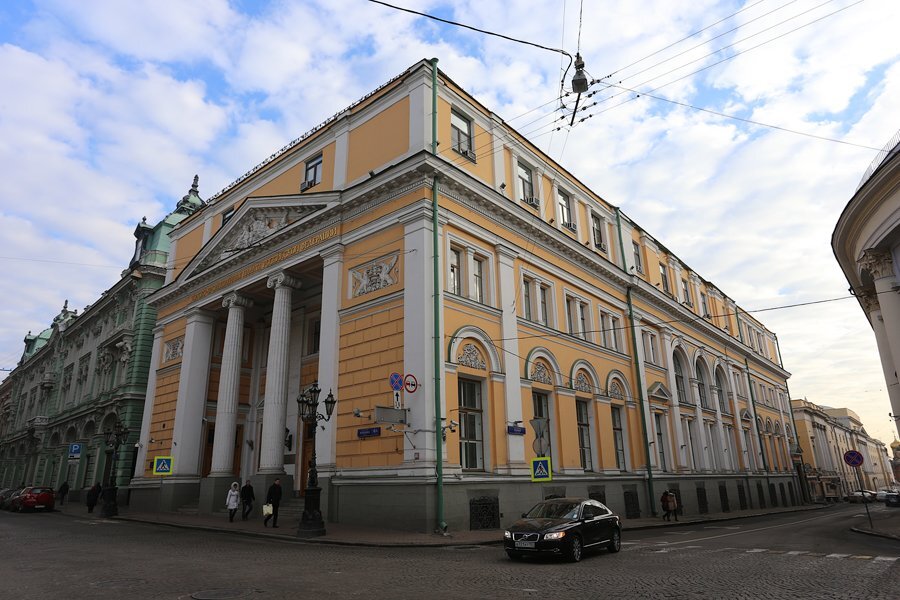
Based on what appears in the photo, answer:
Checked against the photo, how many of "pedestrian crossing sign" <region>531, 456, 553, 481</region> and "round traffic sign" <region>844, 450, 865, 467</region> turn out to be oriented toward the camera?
2

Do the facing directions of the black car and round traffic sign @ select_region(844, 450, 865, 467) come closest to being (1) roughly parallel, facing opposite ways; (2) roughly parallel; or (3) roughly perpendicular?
roughly parallel

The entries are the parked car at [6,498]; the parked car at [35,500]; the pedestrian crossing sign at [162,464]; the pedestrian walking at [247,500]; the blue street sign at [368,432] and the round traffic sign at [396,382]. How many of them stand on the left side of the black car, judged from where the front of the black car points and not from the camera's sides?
0

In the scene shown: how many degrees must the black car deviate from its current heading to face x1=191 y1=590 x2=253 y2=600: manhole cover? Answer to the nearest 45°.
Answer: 0° — it already faces it

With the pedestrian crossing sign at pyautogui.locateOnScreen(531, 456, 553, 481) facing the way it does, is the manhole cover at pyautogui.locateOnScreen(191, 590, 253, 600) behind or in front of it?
in front

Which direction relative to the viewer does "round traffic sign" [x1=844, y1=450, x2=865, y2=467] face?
toward the camera

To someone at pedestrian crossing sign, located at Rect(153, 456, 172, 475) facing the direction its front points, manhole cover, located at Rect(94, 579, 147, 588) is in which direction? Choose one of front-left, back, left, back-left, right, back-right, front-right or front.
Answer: front

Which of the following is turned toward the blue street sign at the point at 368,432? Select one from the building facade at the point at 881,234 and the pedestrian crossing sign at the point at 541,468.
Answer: the building facade

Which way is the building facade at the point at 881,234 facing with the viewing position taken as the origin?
facing the viewer and to the left of the viewer

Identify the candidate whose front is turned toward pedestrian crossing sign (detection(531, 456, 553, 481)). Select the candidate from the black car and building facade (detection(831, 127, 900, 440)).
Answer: the building facade

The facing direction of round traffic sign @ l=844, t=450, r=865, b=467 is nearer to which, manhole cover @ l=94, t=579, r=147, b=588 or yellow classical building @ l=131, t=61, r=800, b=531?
the manhole cover

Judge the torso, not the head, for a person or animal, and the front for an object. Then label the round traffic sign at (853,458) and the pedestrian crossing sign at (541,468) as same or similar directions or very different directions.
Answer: same or similar directions

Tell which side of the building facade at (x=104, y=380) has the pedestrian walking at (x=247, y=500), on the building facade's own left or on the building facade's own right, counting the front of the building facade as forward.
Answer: on the building facade's own left

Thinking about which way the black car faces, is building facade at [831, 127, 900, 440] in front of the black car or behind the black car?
behind

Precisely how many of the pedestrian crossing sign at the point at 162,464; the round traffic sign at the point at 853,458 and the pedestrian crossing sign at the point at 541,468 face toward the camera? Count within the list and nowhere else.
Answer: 3

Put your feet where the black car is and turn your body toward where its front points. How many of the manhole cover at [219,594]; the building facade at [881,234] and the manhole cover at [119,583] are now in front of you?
2

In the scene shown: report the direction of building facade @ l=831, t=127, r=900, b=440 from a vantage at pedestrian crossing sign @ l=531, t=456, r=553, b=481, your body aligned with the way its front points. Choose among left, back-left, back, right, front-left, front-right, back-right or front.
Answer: left

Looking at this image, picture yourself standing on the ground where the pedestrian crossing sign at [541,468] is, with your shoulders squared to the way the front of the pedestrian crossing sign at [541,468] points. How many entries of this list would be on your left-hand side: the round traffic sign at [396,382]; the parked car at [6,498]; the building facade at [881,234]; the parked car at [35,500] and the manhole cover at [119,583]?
1

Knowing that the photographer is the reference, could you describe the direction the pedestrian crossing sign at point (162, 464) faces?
facing the viewer

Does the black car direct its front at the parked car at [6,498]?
no

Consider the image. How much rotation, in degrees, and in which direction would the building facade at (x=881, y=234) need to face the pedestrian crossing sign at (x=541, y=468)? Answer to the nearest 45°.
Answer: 0° — it already faces it
